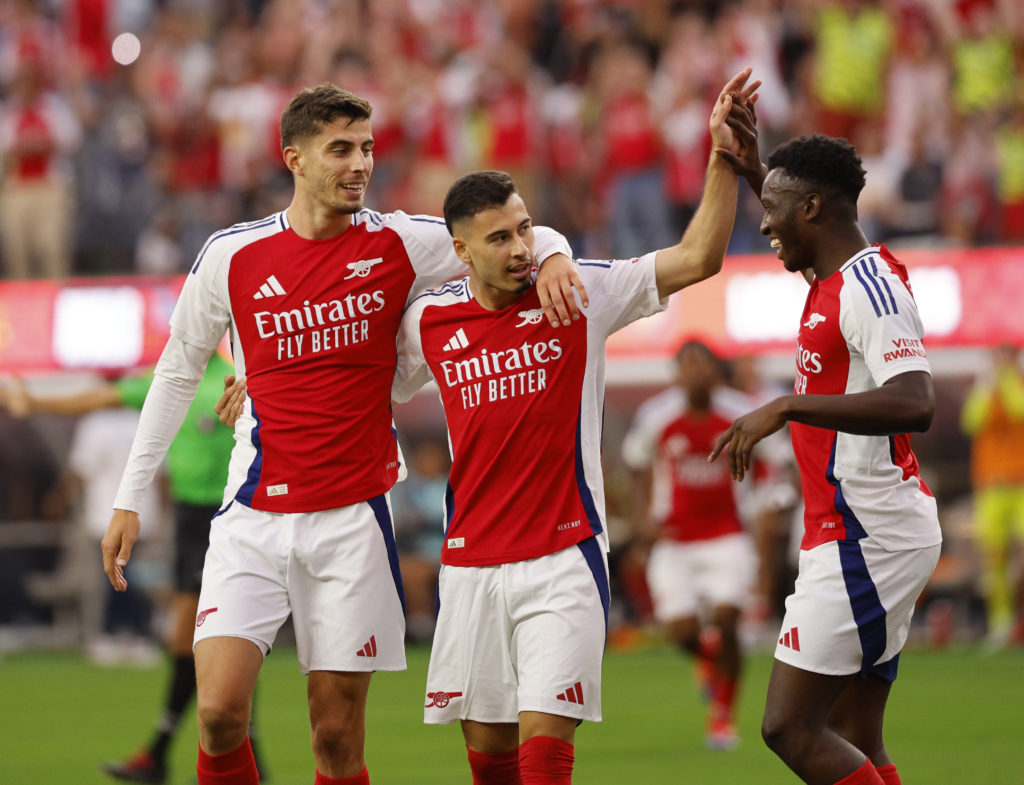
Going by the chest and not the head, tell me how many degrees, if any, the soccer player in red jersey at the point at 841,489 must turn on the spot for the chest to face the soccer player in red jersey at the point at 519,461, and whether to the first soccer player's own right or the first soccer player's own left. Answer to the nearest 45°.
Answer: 0° — they already face them

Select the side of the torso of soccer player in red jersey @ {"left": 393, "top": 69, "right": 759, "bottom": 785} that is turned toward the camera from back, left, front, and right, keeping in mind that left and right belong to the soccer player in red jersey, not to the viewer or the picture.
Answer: front

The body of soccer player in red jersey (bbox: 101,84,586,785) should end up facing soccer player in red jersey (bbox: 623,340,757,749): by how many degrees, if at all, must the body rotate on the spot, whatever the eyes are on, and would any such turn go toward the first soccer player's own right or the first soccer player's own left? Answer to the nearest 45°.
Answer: approximately 135° to the first soccer player's own left

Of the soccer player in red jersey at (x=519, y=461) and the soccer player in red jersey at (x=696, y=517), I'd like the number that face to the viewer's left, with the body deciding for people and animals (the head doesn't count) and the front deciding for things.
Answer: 0

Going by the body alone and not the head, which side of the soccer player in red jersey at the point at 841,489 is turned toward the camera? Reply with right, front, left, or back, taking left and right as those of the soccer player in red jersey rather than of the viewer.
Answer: left

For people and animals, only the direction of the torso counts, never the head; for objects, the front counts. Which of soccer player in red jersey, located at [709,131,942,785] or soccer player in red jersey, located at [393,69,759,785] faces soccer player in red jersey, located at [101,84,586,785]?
soccer player in red jersey, located at [709,131,942,785]

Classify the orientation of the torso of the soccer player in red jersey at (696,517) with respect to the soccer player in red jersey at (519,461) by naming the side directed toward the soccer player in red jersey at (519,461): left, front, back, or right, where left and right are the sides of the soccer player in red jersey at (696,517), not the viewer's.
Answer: front

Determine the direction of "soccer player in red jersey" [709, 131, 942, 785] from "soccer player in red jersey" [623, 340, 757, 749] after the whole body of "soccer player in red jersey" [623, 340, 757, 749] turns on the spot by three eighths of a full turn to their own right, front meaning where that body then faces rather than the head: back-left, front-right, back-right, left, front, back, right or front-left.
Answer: back-left

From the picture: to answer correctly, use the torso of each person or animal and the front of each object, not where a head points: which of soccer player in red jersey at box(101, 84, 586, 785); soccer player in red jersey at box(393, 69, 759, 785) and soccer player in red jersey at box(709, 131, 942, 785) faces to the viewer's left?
soccer player in red jersey at box(709, 131, 942, 785)

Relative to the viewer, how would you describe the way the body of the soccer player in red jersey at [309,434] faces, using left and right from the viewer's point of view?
facing the viewer
